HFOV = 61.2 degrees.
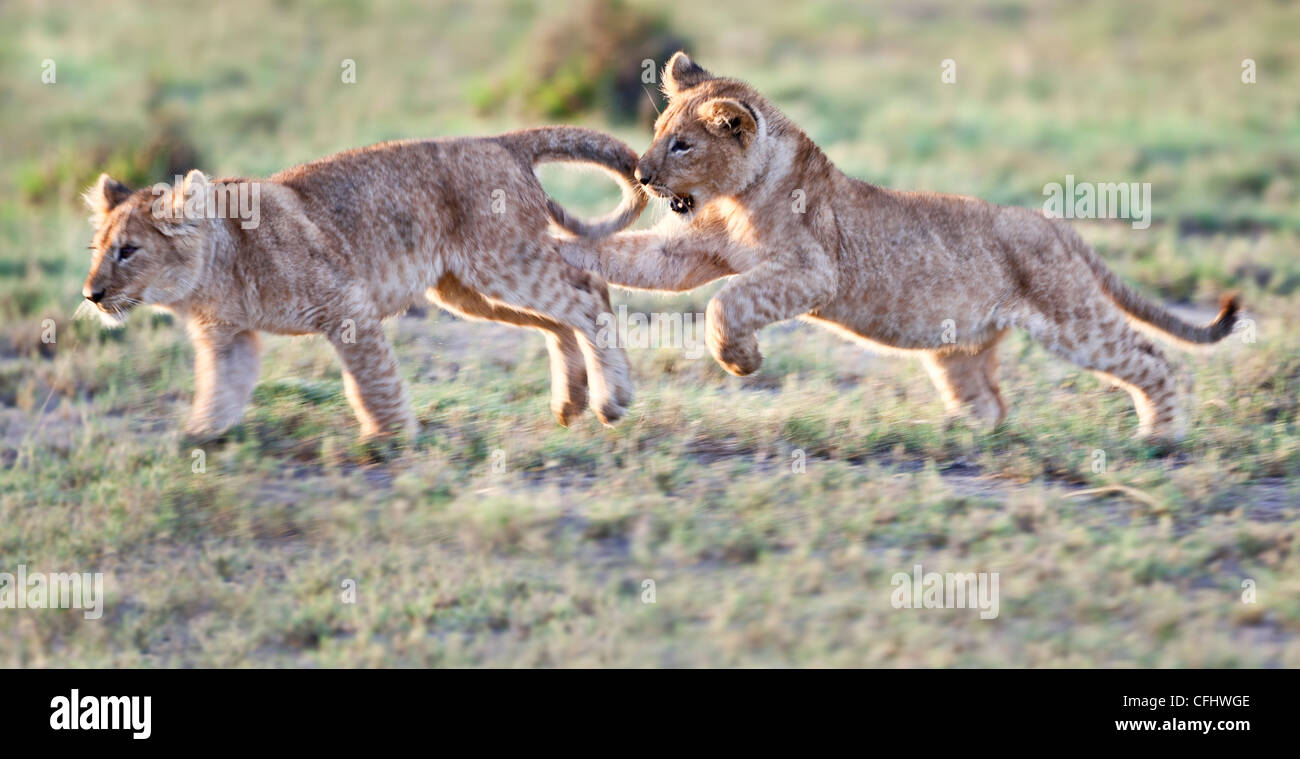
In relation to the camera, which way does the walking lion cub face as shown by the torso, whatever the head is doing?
to the viewer's left

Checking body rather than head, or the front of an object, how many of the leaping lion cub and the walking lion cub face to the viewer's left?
2

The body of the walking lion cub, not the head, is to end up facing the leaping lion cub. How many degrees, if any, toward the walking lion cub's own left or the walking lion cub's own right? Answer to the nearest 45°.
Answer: approximately 180°

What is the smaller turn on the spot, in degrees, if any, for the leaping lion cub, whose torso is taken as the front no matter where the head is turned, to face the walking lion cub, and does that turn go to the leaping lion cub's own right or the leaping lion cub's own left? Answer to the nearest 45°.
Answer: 0° — it already faces it

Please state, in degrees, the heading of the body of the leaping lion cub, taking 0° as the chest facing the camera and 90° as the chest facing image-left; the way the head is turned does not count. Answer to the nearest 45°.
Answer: approximately 90°
